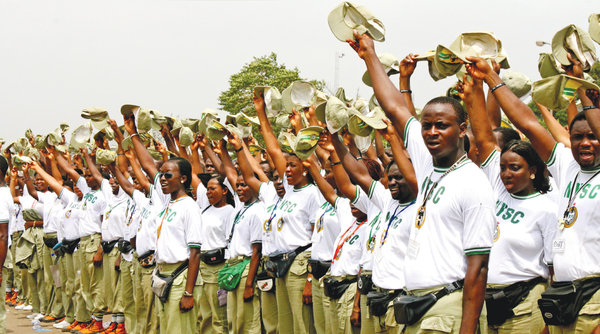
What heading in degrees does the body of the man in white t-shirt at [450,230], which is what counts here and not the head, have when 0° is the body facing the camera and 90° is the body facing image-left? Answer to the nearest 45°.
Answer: approximately 45°

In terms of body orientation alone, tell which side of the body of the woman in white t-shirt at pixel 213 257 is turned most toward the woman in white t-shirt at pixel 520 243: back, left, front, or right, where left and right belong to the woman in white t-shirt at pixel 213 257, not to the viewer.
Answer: left

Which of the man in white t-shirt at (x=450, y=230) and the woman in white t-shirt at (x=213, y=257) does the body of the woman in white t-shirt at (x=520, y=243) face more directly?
the man in white t-shirt

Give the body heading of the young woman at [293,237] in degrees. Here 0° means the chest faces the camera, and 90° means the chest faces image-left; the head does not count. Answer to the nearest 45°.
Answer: approximately 45°

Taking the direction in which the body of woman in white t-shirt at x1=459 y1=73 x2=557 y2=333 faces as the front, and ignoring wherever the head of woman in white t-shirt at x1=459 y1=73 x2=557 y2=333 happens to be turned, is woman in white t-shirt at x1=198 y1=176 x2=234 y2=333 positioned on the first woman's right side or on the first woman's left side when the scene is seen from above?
on the first woman's right side

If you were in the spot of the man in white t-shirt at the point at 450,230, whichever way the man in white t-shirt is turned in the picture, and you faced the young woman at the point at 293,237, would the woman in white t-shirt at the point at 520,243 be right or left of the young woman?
right

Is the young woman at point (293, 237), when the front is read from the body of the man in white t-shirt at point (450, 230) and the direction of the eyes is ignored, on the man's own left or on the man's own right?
on the man's own right
